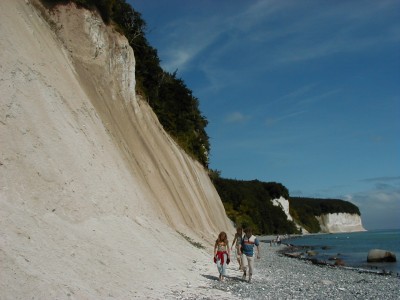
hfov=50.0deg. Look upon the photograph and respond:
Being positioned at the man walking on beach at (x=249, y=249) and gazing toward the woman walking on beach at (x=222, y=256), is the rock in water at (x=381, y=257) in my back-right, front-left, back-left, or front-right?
back-right

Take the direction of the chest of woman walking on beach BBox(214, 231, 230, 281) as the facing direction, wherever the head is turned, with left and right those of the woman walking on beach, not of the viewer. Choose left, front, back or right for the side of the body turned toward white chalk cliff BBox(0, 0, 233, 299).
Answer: right

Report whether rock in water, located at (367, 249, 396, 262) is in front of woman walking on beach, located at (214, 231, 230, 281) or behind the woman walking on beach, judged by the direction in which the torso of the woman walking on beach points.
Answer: behind

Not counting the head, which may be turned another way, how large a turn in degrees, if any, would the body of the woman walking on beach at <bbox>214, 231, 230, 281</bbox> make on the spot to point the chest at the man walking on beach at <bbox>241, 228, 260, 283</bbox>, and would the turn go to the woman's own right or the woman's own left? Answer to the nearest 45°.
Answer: approximately 90° to the woman's own left

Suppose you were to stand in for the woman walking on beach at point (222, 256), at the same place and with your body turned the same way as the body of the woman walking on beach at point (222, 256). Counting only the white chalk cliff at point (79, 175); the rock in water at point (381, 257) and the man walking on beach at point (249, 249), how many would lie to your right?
1

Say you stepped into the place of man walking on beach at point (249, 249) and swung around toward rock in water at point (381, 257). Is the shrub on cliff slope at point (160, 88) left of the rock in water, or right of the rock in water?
left

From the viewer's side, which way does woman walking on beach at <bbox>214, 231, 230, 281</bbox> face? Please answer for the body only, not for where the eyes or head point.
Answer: toward the camera

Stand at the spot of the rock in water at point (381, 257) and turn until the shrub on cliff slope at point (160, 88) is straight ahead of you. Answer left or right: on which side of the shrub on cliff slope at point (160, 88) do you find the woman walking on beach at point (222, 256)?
left

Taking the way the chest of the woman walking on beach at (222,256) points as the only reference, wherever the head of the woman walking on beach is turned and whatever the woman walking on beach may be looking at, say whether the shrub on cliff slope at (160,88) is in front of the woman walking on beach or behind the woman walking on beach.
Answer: behind
